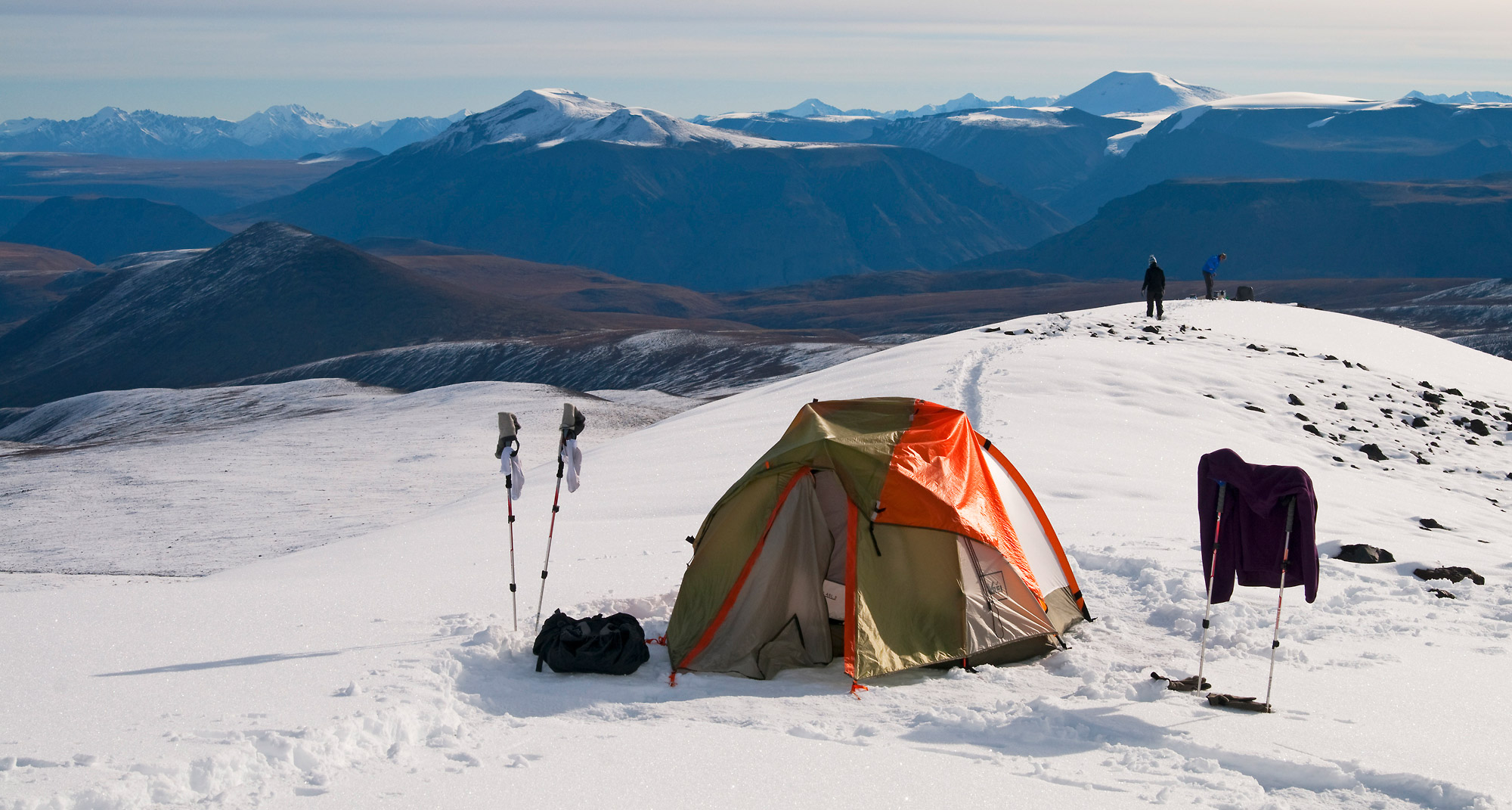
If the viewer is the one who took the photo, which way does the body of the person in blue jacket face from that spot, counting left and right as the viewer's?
facing to the right of the viewer

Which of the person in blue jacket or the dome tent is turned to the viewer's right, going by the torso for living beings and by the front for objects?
the person in blue jacket

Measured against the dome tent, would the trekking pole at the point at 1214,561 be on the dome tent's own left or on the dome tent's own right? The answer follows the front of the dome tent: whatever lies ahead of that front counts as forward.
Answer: on the dome tent's own left

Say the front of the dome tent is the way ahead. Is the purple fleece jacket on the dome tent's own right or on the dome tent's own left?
on the dome tent's own left

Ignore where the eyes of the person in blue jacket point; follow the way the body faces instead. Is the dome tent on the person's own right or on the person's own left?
on the person's own right

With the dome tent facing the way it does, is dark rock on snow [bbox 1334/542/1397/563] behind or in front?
behind

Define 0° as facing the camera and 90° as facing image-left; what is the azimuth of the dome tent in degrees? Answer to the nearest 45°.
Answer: approximately 45°

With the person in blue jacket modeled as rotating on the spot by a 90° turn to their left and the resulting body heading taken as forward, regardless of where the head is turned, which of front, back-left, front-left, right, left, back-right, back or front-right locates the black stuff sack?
back

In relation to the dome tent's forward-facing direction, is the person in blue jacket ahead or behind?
behind

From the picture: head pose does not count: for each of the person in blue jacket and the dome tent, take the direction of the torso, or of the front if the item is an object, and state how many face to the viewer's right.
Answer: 1

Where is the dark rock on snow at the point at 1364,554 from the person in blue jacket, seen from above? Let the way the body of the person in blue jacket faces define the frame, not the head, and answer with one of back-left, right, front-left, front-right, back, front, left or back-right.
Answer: right

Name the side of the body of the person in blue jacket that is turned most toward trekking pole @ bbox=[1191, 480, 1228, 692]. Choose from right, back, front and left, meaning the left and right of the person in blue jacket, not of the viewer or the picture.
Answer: right

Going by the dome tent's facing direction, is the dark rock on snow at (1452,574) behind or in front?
behind

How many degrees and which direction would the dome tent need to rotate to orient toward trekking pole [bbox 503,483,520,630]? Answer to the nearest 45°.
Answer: approximately 45° to its right

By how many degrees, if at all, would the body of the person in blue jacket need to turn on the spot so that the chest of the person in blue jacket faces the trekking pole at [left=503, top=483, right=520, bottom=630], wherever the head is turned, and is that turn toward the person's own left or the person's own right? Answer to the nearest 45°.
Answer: approximately 90° to the person's own right
